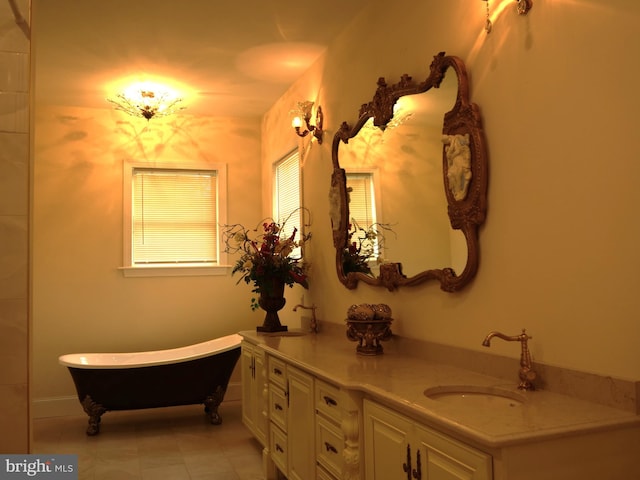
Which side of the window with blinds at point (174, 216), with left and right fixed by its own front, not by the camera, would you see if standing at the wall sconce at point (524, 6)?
front

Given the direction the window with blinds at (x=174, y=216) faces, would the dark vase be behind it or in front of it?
in front

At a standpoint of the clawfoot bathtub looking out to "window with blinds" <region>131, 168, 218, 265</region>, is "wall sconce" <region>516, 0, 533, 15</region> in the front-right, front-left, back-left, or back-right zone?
back-right

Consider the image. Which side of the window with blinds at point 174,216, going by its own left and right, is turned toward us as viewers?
front

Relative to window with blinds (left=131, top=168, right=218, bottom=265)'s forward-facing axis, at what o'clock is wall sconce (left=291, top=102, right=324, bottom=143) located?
The wall sconce is roughly at 11 o'clock from the window with blinds.
